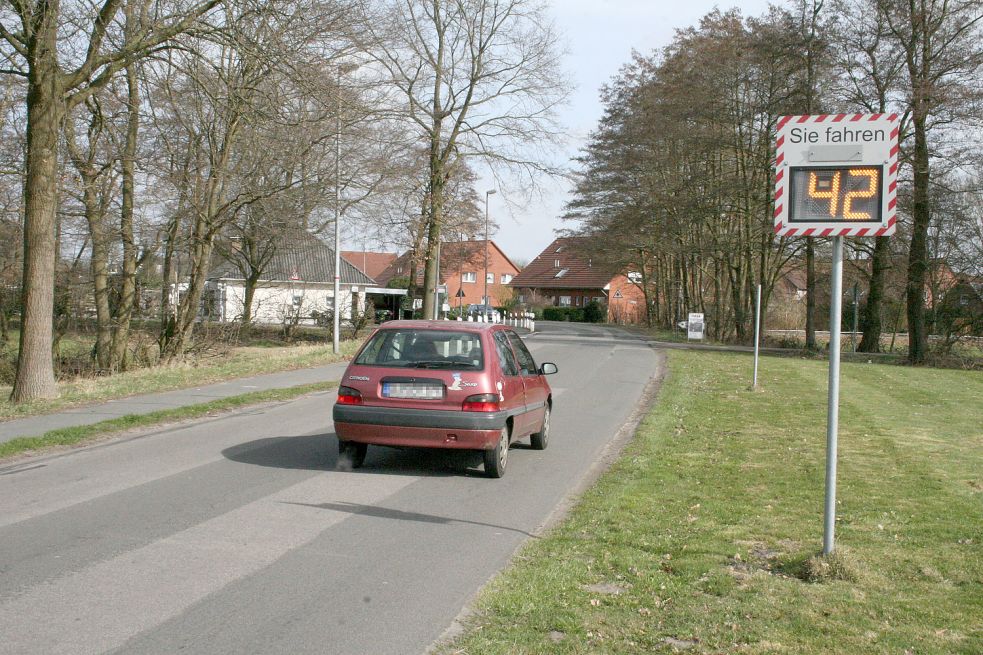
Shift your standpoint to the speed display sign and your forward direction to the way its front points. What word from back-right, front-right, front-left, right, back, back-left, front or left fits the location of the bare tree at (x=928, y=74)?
back

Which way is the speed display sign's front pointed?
toward the camera

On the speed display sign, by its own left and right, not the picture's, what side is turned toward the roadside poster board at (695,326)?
back

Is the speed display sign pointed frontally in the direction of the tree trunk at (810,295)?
no

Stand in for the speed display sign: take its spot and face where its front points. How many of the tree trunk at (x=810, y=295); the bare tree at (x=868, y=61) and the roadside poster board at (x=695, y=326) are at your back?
3

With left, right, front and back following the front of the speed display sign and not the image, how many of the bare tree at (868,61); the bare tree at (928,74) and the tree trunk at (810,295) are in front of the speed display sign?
0

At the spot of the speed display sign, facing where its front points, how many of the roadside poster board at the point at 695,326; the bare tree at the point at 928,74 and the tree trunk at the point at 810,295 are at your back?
3

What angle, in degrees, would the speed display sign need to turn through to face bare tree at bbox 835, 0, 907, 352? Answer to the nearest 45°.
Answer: approximately 180°

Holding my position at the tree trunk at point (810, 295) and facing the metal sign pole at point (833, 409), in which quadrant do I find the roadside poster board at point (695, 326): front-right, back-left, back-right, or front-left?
back-right

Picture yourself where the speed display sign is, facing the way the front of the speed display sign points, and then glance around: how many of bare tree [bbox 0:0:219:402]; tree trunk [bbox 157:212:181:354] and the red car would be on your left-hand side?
0

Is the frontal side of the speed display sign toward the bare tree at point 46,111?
no

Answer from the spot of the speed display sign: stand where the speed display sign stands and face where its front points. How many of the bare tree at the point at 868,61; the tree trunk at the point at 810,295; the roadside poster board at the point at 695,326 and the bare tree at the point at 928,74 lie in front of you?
0
